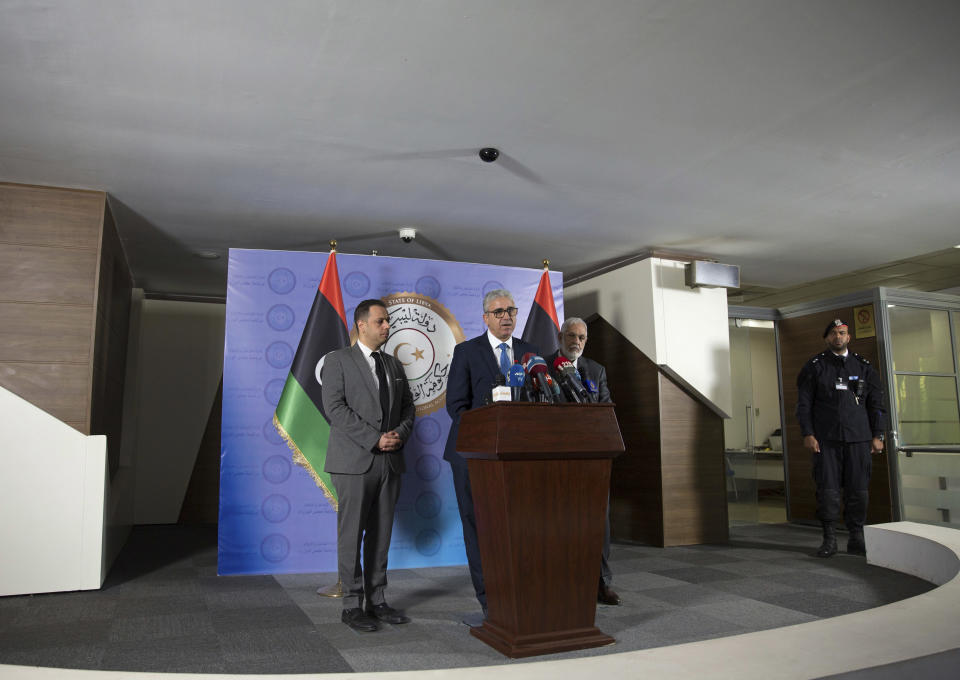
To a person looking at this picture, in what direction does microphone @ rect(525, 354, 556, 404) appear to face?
facing away from the viewer and to the left of the viewer

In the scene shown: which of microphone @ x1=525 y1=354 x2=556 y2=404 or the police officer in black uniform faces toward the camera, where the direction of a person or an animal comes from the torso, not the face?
the police officer in black uniform

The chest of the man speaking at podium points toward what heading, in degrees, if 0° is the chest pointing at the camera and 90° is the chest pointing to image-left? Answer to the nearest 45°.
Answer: approximately 315°

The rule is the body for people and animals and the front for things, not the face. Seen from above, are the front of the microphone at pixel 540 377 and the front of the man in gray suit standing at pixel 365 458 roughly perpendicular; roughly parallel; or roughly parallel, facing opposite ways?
roughly parallel, facing opposite ways

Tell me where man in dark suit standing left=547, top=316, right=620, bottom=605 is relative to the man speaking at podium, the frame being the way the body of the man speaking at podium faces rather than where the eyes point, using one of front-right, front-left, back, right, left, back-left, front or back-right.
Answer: left

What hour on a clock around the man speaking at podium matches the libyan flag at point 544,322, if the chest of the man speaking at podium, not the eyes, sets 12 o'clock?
The libyan flag is roughly at 8 o'clock from the man speaking at podium.

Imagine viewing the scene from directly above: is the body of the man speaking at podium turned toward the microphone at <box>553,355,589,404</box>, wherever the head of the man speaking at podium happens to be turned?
yes

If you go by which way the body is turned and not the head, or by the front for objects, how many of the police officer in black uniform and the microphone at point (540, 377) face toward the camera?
1

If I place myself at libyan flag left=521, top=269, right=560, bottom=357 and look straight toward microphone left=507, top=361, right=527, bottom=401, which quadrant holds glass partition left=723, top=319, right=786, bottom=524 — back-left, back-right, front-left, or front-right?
back-left

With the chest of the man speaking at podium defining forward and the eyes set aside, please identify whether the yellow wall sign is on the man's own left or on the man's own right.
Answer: on the man's own left

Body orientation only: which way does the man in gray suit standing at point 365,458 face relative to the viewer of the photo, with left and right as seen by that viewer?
facing the viewer and to the right of the viewer

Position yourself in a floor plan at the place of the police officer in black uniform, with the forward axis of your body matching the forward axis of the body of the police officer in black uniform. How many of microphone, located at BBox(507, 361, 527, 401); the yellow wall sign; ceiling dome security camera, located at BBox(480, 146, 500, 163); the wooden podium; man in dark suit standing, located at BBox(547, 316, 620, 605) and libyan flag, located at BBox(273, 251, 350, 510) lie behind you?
1

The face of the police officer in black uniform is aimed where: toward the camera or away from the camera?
toward the camera

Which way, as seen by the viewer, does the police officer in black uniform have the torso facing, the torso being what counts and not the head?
toward the camera
